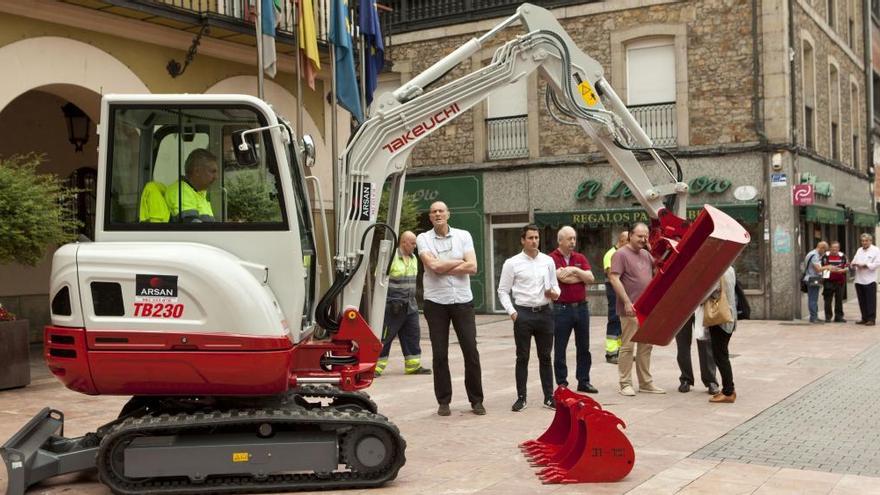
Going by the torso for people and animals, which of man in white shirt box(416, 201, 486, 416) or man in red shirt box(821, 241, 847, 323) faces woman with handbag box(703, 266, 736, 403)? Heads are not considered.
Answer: the man in red shirt

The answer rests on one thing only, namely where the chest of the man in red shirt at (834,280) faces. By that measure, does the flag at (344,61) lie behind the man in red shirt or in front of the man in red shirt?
in front

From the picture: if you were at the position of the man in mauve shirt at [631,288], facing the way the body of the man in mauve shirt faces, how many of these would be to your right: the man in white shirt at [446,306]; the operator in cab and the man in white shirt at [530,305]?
3

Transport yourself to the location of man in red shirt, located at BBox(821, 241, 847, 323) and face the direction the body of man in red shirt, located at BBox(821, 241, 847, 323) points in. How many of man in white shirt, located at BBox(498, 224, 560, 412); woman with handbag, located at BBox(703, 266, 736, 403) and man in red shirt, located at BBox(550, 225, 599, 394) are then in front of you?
3

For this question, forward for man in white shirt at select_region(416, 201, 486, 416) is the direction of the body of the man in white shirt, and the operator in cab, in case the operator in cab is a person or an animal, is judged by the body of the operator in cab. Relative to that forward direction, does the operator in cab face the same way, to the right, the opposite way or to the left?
to the left

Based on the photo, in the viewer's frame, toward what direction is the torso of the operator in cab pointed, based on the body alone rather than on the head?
to the viewer's right

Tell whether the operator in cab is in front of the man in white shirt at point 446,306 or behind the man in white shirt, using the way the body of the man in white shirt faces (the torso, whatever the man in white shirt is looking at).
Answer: in front

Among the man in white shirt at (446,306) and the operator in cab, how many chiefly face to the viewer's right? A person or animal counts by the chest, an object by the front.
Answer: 1

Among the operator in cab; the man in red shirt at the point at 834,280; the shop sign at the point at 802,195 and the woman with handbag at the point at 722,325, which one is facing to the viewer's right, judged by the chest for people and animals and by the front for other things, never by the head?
the operator in cab

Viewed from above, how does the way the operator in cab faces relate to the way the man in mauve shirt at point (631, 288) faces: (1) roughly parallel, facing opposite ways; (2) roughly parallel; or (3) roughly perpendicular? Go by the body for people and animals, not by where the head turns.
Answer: roughly perpendicular

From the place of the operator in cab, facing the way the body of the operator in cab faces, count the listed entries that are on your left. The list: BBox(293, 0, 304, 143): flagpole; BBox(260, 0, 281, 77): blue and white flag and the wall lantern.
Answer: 3
